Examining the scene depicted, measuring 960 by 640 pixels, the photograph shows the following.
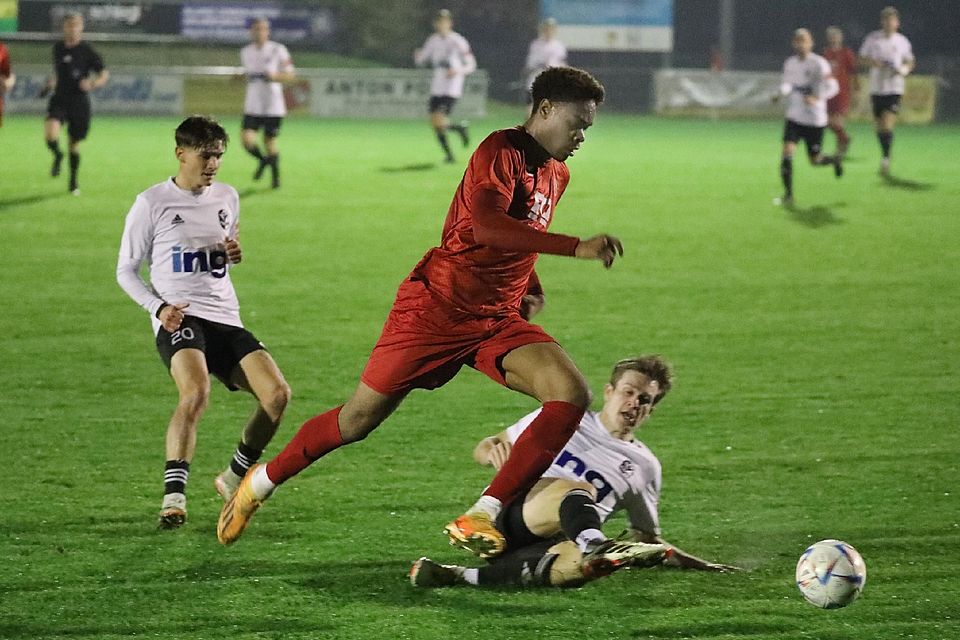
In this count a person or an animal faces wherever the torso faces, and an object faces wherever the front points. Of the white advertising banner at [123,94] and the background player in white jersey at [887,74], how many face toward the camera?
2

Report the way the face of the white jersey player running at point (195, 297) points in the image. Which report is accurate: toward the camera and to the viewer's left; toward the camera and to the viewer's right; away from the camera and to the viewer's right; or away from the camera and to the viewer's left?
toward the camera and to the viewer's right

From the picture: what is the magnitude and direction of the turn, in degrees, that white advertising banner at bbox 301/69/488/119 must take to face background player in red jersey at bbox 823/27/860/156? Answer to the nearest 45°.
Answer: approximately 45° to its left

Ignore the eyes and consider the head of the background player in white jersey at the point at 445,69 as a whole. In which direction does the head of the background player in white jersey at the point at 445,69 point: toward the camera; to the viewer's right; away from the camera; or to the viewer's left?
toward the camera

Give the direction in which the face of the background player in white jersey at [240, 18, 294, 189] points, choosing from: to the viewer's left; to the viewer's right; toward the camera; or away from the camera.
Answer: toward the camera

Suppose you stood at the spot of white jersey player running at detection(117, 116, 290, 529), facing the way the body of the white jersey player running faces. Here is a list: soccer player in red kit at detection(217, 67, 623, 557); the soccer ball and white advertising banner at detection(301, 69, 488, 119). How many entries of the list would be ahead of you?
2

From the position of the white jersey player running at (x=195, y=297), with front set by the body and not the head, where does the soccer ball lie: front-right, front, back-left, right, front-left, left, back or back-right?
front

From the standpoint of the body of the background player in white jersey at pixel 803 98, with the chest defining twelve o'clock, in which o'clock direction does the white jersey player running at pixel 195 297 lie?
The white jersey player running is roughly at 11 o'clock from the background player in white jersey.

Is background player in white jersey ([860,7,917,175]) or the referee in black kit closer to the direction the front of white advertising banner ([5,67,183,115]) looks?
the referee in black kit

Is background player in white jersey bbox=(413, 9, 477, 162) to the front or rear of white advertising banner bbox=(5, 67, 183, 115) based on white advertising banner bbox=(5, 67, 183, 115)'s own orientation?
to the front

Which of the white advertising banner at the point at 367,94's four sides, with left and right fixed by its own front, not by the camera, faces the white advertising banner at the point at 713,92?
left

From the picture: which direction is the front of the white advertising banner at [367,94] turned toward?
toward the camera

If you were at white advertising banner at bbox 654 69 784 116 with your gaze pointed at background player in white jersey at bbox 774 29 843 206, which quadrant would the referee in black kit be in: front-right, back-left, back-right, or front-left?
front-right

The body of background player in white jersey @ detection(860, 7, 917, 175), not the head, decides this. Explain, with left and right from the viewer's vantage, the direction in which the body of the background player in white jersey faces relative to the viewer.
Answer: facing the viewer

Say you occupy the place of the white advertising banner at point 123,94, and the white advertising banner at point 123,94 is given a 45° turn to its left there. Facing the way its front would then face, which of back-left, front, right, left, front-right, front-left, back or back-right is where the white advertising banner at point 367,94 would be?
front-left

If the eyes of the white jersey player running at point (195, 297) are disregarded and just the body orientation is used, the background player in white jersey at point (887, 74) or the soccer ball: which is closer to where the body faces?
the soccer ball
